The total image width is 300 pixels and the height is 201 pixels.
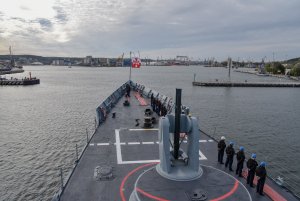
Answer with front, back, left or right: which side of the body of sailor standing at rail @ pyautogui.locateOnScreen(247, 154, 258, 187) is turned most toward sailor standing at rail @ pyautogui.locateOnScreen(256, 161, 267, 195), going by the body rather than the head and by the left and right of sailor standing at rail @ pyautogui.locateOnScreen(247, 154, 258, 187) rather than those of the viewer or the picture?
right

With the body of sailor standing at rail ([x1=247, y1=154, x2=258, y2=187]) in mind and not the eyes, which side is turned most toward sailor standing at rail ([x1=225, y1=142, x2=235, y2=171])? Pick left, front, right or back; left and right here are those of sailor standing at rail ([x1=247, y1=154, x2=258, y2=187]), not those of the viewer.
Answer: left

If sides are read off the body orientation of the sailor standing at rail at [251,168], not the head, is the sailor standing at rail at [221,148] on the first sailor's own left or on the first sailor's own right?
on the first sailor's own left

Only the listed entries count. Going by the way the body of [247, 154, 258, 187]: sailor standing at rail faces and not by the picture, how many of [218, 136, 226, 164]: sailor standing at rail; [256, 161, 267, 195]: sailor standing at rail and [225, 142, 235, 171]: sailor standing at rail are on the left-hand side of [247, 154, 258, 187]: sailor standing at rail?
2

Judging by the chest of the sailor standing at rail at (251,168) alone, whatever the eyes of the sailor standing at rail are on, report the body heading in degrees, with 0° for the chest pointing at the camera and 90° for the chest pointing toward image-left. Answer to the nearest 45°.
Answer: approximately 225°
